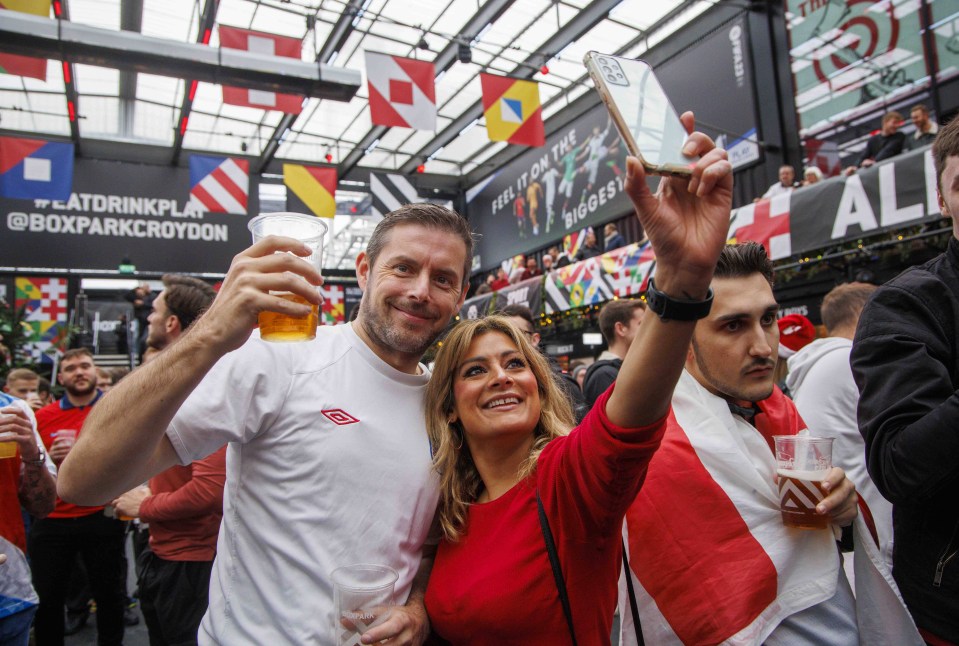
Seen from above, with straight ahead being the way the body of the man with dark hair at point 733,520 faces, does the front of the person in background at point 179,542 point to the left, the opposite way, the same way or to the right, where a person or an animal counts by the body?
to the right

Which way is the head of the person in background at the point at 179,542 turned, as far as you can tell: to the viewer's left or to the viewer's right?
to the viewer's left

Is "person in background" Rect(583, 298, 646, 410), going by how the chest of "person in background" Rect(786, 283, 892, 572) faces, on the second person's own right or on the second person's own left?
on the second person's own left

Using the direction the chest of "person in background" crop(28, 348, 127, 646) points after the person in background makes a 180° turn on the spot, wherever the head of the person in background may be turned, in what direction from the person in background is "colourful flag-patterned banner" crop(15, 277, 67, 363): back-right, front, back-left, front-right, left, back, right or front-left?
front

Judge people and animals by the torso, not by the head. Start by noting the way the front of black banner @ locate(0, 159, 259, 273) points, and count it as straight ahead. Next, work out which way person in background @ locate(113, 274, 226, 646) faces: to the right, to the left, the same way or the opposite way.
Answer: to the right

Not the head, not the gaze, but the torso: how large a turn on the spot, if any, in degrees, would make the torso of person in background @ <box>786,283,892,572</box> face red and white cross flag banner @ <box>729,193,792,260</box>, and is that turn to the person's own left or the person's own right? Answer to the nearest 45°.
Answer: approximately 45° to the person's own left

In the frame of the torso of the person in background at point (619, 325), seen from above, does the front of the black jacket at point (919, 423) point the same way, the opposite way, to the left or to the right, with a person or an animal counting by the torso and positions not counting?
to the right

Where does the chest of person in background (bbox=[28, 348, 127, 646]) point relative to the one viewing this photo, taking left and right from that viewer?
facing the viewer

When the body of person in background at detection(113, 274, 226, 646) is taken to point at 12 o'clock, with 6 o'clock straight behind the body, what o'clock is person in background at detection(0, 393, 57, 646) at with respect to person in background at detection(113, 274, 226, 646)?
person in background at detection(0, 393, 57, 646) is roughly at 12 o'clock from person in background at detection(113, 274, 226, 646).

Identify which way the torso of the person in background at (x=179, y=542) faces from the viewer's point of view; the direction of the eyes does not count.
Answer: to the viewer's left

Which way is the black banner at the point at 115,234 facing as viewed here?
toward the camera
